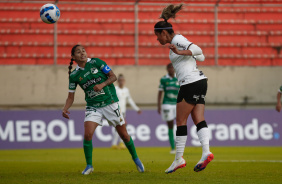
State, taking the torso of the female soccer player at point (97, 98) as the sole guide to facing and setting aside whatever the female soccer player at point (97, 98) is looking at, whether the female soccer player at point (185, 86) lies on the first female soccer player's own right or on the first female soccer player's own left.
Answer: on the first female soccer player's own left

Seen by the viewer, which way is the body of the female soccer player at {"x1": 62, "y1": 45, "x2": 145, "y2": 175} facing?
toward the camera

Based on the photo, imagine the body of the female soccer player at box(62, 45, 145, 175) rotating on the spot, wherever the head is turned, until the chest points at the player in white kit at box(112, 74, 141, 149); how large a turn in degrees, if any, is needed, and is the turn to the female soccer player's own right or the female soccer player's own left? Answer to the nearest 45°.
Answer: approximately 180°

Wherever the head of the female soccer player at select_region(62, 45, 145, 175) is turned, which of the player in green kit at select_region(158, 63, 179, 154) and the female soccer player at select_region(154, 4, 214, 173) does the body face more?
the female soccer player

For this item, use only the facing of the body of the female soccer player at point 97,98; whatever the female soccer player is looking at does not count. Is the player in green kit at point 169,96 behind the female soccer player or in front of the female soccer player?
behind

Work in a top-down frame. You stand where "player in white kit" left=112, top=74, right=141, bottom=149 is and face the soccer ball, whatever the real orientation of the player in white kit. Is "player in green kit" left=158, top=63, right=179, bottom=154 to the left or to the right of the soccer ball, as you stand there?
left
